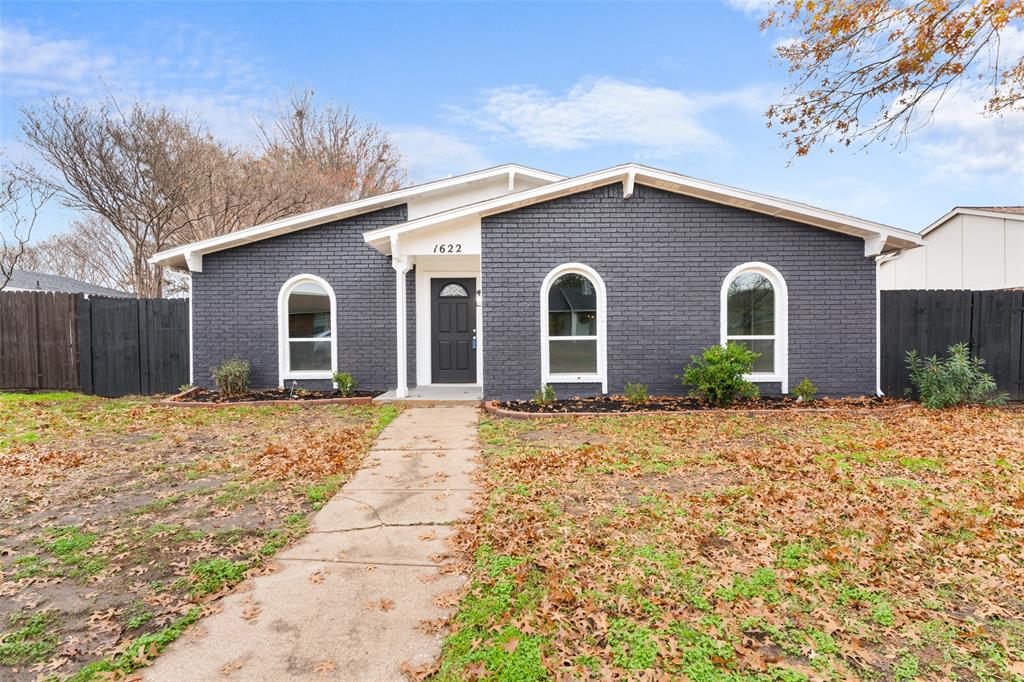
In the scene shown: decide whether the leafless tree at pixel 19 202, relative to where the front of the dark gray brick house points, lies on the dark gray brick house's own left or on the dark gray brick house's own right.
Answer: on the dark gray brick house's own right

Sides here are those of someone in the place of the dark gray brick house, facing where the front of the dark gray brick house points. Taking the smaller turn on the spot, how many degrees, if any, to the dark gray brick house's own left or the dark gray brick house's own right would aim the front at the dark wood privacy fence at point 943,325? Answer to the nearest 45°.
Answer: approximately 90° to the dark gray brick house's own left

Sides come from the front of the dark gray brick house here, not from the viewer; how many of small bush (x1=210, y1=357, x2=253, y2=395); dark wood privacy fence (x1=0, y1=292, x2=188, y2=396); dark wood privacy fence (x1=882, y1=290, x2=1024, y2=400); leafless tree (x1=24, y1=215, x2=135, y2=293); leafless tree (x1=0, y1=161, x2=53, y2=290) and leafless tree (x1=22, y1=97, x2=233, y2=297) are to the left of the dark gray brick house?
1

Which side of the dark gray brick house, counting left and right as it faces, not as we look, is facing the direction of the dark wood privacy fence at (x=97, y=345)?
right

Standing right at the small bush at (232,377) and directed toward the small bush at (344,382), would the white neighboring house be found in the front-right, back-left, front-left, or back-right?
front-left

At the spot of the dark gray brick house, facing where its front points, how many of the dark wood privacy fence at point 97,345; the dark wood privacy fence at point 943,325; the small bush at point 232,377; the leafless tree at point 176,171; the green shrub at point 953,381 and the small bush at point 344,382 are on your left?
2

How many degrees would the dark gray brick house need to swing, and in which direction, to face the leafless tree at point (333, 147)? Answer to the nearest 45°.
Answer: approximately 135° to its right

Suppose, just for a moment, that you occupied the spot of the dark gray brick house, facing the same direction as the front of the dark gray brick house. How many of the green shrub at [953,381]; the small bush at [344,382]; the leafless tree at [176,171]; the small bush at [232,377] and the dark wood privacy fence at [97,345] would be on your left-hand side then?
1

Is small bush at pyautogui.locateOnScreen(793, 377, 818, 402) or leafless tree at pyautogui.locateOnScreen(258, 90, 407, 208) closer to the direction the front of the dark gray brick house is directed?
the small bush

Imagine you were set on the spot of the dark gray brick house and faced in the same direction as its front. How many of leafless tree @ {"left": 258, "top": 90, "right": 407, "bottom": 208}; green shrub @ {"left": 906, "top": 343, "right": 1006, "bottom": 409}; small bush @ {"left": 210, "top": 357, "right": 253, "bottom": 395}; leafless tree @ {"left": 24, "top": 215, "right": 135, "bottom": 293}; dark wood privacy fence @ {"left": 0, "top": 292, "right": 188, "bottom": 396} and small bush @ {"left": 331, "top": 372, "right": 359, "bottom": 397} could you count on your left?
1

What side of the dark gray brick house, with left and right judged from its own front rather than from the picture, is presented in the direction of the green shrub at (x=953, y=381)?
left

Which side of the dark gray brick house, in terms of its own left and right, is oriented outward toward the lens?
front

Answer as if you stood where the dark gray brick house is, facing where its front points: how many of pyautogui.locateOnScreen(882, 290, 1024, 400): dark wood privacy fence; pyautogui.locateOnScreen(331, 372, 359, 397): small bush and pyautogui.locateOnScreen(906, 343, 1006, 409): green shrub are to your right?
1

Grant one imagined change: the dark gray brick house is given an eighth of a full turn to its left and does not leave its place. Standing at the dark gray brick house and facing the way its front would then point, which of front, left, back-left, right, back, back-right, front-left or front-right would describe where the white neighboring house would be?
left
